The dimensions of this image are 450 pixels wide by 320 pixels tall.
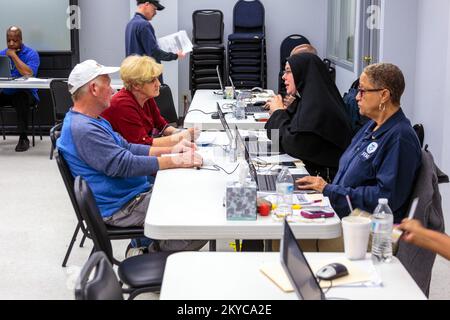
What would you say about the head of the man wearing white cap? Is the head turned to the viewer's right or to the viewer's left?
to the viewer's right

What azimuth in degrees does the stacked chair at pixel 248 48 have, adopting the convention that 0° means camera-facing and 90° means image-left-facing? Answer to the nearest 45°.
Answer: approximately 0°

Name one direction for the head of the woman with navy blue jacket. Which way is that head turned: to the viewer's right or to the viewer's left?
to the viewer's left

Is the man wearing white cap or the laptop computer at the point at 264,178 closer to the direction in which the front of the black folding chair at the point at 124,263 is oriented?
the laptop computer

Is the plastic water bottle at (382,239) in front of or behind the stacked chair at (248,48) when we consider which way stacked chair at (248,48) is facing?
in front

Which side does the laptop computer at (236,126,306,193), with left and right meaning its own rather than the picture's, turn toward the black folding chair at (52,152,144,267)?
back

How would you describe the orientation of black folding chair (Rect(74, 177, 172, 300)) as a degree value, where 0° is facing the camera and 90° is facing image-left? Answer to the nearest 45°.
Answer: approximately 270°

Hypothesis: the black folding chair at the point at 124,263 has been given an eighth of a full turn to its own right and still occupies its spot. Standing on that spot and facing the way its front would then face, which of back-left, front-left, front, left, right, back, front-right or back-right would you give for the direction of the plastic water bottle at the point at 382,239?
front

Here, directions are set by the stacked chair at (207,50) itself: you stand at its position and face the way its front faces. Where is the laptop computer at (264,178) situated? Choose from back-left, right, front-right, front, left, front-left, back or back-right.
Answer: front

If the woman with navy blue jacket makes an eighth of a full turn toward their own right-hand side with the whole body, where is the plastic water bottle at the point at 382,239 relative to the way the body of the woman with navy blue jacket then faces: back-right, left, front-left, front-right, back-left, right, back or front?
back-left

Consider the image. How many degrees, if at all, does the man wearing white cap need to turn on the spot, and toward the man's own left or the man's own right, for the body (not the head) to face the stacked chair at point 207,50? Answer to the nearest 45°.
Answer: approximately 90° to the man's own left

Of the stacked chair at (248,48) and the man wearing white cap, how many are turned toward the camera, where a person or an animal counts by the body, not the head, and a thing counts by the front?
1

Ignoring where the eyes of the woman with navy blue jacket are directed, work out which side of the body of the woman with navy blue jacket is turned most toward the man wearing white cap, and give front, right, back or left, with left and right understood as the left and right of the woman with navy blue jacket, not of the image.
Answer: front

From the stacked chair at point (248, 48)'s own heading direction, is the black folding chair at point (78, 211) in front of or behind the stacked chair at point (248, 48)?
in front

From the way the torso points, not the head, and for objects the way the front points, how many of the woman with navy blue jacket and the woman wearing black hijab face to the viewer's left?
2

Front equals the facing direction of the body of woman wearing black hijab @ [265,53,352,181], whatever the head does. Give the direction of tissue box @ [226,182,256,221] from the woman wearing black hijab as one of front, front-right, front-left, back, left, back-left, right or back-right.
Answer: left

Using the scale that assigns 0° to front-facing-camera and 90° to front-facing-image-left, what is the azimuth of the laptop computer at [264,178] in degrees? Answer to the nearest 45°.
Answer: approximately 270°

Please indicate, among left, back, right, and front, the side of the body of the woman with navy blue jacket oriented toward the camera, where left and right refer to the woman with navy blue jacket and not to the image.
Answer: left

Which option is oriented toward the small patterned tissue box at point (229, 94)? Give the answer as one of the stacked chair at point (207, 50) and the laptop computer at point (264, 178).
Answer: the stacked chair
